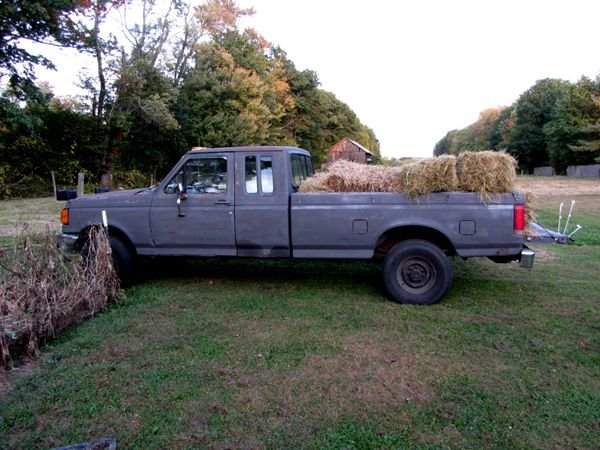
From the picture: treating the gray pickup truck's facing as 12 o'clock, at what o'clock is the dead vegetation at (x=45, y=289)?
The dead vegetation is roughly at 11 o'clock from the gray pickup truck.

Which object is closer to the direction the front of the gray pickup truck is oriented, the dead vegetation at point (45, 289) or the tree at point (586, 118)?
the dead vegetation

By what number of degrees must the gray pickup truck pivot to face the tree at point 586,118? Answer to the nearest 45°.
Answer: approximately 135° to its right

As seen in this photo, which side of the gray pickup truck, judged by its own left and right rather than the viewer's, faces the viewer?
left
